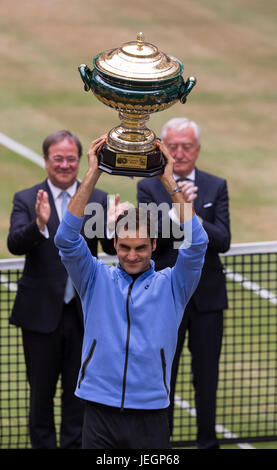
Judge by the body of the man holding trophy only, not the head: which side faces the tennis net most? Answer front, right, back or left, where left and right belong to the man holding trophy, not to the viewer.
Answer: back

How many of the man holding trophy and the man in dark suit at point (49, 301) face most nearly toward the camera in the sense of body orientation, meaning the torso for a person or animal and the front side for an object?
2

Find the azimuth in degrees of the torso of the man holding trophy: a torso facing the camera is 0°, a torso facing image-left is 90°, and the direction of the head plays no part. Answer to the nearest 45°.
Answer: approximately 0°

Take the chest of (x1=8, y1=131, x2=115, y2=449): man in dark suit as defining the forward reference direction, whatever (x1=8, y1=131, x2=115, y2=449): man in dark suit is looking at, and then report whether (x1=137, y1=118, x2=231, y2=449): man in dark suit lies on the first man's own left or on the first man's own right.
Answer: on the first man's own left

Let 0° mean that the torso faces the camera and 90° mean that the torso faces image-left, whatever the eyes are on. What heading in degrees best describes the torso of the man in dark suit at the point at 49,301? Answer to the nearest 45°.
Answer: approximately 0°
